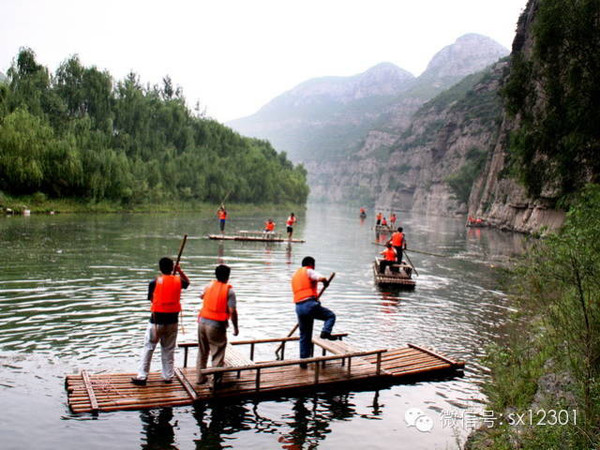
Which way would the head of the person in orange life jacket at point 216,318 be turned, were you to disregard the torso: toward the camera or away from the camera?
away from the camera

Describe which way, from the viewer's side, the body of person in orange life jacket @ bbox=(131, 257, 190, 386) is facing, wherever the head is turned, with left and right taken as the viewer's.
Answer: facing away from the viewer

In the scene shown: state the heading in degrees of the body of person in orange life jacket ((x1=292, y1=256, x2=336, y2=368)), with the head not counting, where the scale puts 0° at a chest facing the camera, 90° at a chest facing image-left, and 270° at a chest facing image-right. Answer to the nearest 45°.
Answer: approximately 225°

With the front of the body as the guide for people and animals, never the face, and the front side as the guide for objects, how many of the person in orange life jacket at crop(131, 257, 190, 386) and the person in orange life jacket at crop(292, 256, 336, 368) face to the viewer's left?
0

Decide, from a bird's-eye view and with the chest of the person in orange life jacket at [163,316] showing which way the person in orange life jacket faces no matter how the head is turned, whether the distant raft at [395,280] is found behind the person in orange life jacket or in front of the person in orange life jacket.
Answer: in front

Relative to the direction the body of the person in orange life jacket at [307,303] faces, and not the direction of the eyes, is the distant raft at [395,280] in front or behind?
in front

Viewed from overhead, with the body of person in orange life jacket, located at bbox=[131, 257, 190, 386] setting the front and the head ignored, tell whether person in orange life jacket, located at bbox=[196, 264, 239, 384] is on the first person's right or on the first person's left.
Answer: on the first person's right
